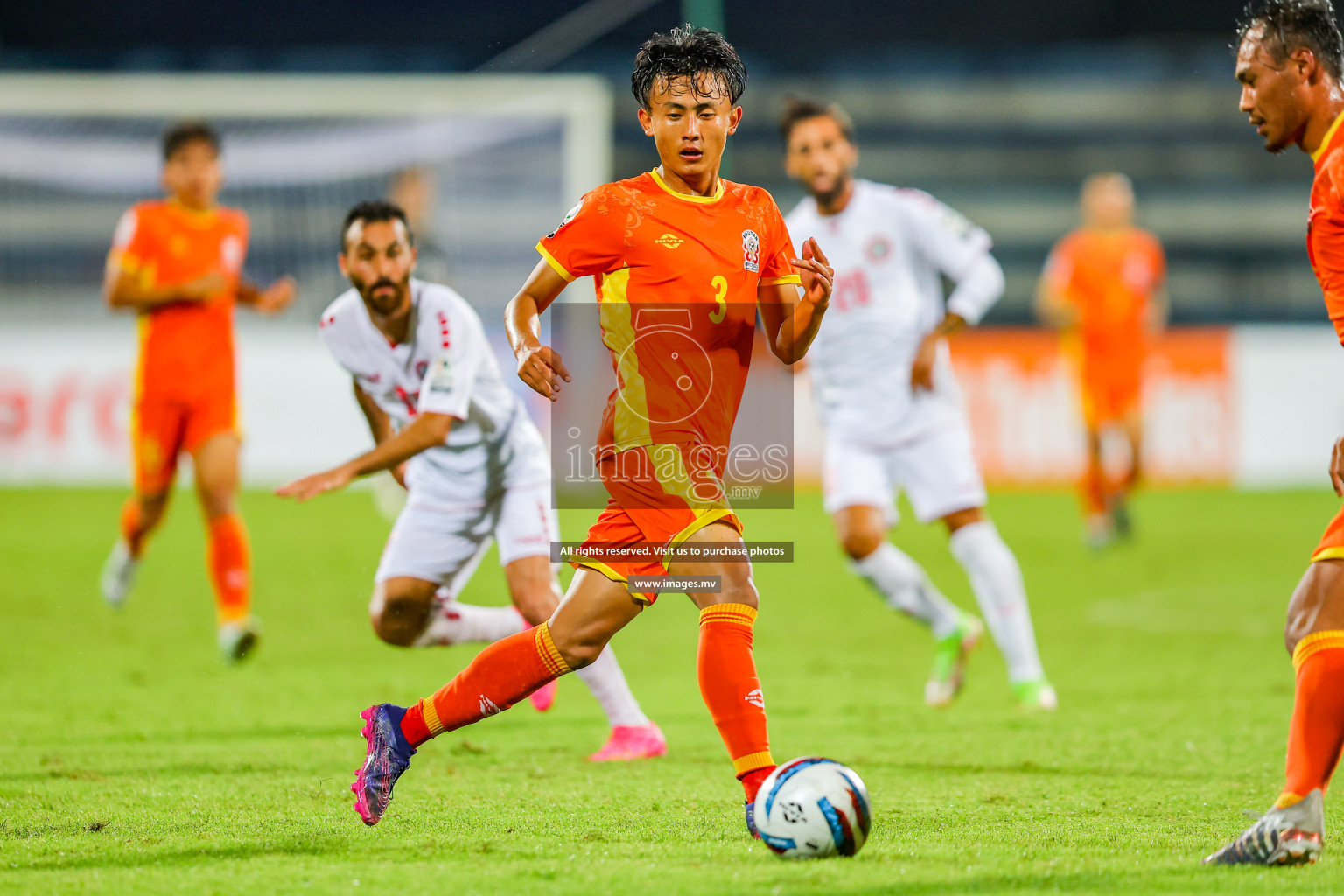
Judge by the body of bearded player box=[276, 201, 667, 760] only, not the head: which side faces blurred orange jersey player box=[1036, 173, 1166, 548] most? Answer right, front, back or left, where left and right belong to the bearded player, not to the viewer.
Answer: back

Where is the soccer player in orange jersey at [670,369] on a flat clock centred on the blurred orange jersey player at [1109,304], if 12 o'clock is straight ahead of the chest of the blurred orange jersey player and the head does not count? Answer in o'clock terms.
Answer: The soccer player in orange jersey is roughly at 12 o'clock from the blurred orange jersey player.

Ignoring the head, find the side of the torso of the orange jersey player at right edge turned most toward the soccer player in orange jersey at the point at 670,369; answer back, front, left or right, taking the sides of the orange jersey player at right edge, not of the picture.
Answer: front

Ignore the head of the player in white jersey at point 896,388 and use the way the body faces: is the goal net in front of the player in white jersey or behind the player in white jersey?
behind

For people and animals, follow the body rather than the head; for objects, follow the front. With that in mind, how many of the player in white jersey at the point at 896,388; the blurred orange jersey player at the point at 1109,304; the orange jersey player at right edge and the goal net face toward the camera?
3

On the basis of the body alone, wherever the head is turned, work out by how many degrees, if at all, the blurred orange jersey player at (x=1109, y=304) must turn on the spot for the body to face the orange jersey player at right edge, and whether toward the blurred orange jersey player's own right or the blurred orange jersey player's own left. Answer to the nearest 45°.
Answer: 0° — they already face them

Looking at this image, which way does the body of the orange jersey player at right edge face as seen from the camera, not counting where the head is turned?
to the viewer's left

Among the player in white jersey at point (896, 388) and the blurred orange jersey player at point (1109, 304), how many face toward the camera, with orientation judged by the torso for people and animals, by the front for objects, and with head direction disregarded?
2

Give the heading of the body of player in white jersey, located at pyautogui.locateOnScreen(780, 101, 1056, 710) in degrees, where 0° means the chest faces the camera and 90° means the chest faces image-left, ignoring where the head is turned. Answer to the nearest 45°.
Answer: approximately 0°

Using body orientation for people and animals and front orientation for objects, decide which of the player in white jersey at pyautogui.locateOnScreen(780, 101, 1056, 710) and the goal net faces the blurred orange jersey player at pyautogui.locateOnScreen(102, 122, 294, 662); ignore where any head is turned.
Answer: the goal net

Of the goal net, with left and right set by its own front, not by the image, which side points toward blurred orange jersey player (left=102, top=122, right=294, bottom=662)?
front

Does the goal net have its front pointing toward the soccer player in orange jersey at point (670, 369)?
yes

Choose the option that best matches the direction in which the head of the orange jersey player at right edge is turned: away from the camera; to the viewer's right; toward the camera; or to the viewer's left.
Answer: to the viewer's left

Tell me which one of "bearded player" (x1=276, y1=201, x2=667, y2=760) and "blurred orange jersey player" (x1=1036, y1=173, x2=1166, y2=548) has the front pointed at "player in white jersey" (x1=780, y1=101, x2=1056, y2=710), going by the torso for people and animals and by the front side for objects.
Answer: the blurred orange jersey player
